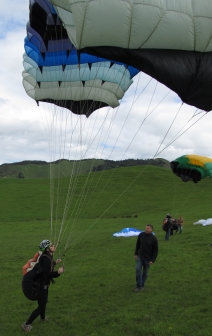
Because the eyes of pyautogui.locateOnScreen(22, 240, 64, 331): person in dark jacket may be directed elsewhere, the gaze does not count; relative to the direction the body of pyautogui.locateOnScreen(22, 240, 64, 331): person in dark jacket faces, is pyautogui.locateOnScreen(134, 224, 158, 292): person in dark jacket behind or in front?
in front

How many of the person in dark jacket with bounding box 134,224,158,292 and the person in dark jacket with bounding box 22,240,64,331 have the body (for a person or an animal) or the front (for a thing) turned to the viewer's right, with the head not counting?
1

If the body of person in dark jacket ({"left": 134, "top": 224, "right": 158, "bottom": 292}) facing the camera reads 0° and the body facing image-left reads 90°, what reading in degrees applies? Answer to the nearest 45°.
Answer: approximately 45°

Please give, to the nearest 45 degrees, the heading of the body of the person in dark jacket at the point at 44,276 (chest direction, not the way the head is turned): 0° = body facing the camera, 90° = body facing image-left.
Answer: approximately 270°

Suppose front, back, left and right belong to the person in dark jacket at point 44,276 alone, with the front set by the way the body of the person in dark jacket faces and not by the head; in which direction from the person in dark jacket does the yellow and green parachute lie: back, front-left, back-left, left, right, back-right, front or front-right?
front-left

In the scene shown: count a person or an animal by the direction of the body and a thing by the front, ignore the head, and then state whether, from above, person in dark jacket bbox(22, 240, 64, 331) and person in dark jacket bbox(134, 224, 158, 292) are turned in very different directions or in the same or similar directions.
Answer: very different directions

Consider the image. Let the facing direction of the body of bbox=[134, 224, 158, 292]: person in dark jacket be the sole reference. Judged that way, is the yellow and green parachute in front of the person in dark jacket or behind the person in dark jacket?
behind

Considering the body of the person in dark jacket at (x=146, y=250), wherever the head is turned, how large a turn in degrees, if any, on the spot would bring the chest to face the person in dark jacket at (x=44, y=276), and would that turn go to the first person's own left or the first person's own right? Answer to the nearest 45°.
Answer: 0° — they already face them
